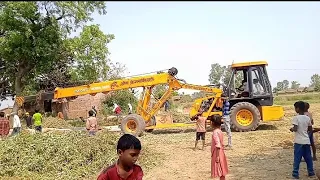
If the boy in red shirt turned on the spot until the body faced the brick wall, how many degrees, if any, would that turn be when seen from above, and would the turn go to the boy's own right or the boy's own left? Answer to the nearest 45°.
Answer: approximately 135° to the boy's own left

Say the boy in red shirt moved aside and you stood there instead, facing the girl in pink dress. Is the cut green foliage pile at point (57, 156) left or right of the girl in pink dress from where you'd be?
left

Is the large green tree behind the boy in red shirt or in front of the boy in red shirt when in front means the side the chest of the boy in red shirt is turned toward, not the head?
behind

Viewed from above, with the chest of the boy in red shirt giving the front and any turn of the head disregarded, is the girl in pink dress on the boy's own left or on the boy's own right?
on the boy's own left

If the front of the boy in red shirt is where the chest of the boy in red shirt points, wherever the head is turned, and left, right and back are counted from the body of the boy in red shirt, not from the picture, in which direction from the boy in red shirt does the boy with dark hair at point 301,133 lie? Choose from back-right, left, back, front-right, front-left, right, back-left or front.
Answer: left

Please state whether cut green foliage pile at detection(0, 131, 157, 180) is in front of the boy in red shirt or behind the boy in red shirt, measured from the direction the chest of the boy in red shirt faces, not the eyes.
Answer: behind

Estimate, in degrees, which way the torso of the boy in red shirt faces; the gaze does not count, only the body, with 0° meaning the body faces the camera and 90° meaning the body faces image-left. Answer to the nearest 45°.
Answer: approximately 315°
